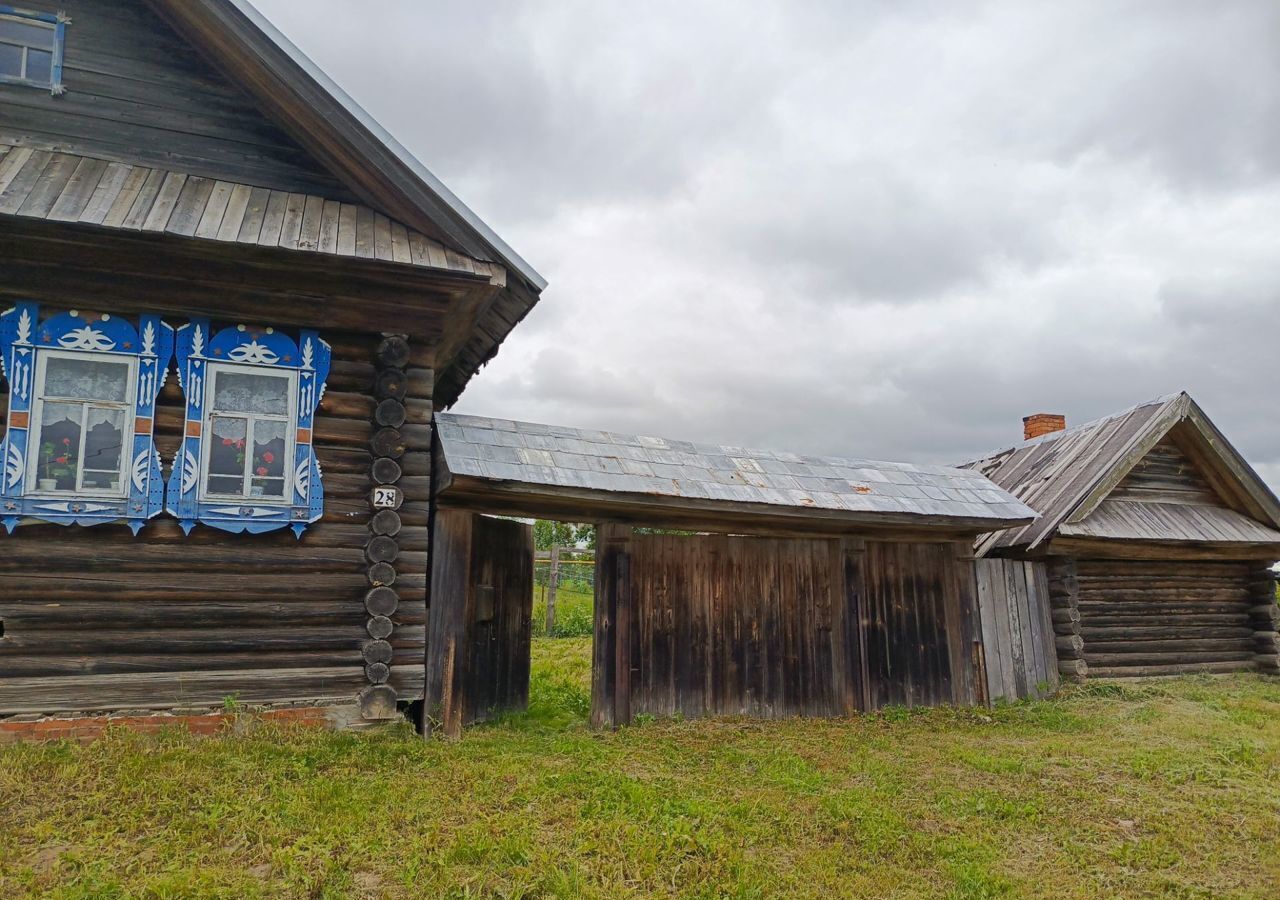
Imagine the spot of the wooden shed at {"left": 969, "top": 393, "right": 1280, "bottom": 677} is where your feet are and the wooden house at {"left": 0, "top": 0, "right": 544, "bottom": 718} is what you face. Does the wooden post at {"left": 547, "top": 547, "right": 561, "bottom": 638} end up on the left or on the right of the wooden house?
right

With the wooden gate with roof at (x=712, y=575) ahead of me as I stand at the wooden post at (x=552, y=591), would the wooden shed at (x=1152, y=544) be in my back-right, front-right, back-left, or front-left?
front-left

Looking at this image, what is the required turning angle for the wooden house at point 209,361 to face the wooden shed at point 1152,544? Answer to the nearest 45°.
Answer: approximately 90° to its left

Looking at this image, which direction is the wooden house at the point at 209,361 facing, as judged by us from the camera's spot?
facing the viewer

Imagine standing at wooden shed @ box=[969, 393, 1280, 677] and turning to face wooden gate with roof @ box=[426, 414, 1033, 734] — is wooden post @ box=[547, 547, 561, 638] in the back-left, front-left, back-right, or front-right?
front-right

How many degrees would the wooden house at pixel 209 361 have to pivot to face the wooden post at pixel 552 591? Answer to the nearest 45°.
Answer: approximately 135° to its left

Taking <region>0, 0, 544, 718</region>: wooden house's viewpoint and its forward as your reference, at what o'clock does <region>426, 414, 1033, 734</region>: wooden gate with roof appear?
The wooden gate with roof is roughly at 9 o'clock from the wooden house.
